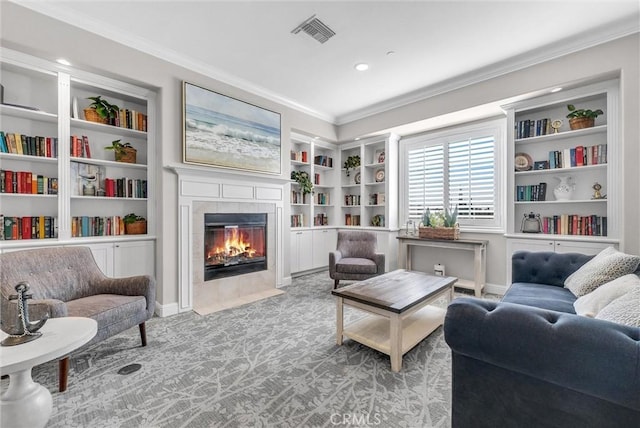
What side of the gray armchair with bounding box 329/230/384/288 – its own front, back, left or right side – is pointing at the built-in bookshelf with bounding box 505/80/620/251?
left

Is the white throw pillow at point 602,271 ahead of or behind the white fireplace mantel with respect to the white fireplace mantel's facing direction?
ahead

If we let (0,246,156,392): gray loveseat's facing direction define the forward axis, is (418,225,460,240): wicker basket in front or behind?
in front

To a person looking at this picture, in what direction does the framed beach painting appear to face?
facing the viewer and to the right of the viewer

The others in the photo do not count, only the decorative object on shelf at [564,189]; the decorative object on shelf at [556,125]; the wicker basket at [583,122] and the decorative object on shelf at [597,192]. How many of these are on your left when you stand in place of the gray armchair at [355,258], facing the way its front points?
4
